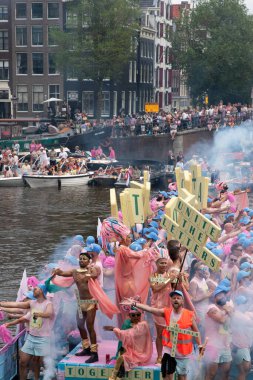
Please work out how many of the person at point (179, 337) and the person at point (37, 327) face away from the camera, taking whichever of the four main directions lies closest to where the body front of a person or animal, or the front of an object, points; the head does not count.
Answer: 0

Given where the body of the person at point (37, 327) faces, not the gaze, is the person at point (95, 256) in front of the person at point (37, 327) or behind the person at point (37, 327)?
behind

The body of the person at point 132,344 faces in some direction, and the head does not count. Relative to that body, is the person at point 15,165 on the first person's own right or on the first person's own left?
on the first person's own right

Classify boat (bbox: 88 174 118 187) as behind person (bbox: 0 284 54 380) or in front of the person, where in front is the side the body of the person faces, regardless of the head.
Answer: behind

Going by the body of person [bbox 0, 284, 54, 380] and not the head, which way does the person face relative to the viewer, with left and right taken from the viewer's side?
facing the viewer and to the left of the viewer

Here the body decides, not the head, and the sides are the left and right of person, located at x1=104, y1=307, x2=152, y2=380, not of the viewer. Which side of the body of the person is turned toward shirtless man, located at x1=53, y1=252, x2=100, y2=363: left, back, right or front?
right

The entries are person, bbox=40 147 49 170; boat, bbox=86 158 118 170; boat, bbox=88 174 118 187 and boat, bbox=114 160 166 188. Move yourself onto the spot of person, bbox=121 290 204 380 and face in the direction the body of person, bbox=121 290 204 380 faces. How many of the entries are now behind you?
4

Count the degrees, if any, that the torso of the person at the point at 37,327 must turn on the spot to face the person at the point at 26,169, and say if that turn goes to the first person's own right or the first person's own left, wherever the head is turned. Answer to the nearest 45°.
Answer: approximately 135° to the first person's own right

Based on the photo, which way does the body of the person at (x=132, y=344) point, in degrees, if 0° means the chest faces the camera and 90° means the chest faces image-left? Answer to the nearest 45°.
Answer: approximately 45°

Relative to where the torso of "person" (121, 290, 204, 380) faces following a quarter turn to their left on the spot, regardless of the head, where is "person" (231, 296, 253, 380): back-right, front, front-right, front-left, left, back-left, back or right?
front-left

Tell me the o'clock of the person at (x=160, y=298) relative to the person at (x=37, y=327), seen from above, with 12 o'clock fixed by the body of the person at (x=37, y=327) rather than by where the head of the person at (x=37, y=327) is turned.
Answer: the person at (x=160, y=298) is roughly at 8 o'clock from the person at (x=37, y=327).

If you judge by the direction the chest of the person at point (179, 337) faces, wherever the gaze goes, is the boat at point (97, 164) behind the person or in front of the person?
behind

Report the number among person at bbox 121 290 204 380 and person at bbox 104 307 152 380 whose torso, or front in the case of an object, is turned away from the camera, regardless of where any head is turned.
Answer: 0

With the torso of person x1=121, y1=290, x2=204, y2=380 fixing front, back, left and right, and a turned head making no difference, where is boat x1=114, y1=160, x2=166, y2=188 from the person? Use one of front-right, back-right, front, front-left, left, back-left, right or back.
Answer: back

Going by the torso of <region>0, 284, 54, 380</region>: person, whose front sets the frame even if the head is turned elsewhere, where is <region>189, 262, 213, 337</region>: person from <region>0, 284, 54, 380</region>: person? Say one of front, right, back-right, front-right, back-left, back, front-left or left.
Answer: back-left

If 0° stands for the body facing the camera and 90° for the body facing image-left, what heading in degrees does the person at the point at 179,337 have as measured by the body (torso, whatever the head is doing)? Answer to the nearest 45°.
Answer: approximately 0°
